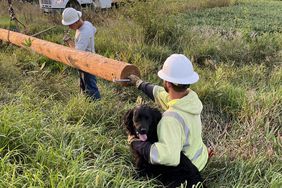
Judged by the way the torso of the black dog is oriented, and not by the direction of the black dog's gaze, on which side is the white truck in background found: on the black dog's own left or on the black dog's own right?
on the black dog's own right

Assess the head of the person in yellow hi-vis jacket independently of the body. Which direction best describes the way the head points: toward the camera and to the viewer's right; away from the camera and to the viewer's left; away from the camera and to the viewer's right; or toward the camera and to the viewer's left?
away from the camera and to the viewer's left

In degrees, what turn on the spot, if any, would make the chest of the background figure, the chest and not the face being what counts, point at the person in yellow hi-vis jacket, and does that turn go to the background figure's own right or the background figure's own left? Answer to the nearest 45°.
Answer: approximately 90° to the background figure's own left

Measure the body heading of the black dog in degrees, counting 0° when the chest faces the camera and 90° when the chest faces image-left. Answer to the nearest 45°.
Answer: approximately 45°

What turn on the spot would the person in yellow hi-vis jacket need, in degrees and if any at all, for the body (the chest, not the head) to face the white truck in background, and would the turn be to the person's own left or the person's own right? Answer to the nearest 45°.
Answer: approximately 45° to the person's own right

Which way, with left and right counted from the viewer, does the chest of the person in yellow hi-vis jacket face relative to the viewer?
facing away from the viewer and to the left of the viewer

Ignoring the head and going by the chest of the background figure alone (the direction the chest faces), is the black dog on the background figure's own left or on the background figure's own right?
on the background figure's own left
